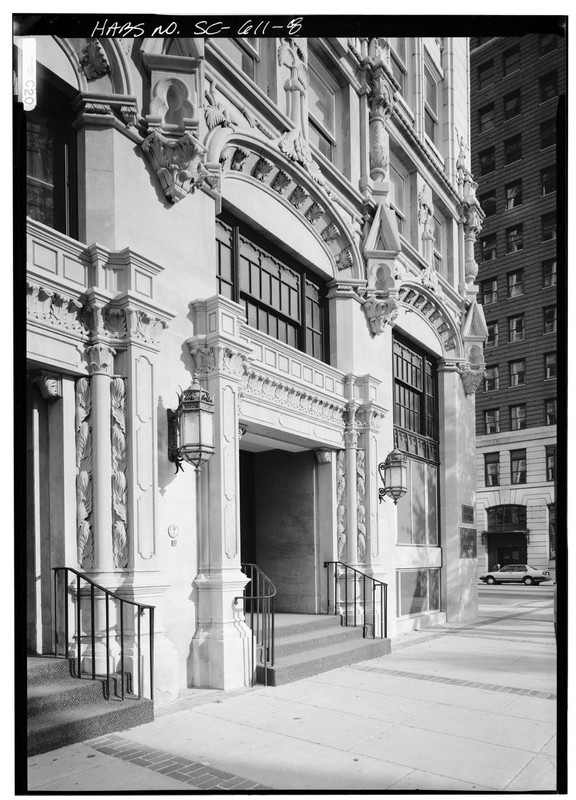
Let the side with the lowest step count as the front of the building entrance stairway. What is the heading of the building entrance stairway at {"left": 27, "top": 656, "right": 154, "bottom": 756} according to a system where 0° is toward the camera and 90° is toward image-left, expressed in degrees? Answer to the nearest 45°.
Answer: approximately 315°

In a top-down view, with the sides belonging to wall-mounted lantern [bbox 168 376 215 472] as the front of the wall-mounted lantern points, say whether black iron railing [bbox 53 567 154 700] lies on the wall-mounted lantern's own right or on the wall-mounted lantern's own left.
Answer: on the wall-mounted lantern's own right

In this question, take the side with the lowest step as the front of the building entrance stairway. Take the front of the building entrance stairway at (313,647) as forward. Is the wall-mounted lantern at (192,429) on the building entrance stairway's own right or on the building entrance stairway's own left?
on the building entrance stairway's own right

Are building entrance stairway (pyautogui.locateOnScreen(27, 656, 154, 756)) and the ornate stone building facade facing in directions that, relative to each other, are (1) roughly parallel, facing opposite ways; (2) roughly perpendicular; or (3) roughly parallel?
roughly parallel

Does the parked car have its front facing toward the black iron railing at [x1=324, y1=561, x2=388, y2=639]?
no

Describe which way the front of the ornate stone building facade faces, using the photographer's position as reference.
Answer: facing the viewer and to the right of the viewer

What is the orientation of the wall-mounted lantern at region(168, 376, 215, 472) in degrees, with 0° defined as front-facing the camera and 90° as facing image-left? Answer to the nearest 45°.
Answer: approximately 315°
